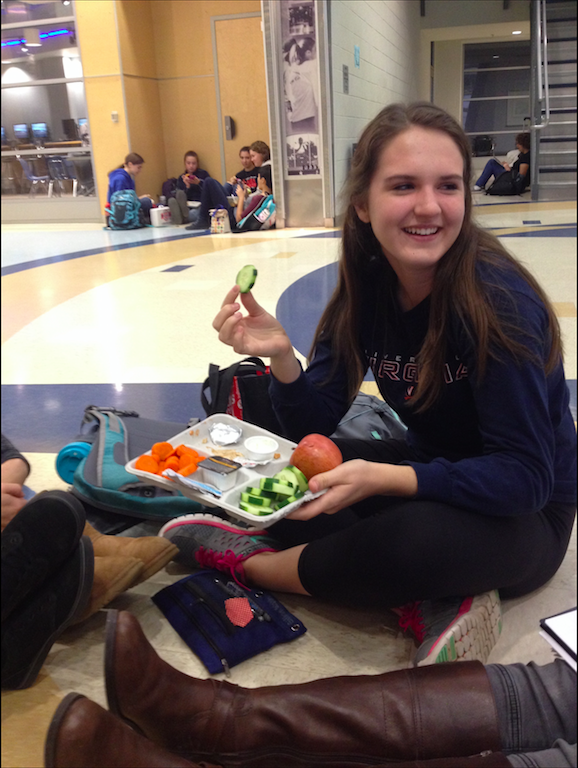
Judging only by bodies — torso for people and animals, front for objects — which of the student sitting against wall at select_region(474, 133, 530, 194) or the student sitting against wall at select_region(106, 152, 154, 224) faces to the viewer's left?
the student sitting against wall at select_region(474, 133, 530, 194)

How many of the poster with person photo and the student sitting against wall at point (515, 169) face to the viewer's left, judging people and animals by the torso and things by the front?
1

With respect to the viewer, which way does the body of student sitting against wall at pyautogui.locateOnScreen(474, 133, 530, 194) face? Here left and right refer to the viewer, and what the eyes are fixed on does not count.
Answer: facing to the left of the viewer

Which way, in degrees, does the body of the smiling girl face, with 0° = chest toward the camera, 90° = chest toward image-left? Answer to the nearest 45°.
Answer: approximately 45°
